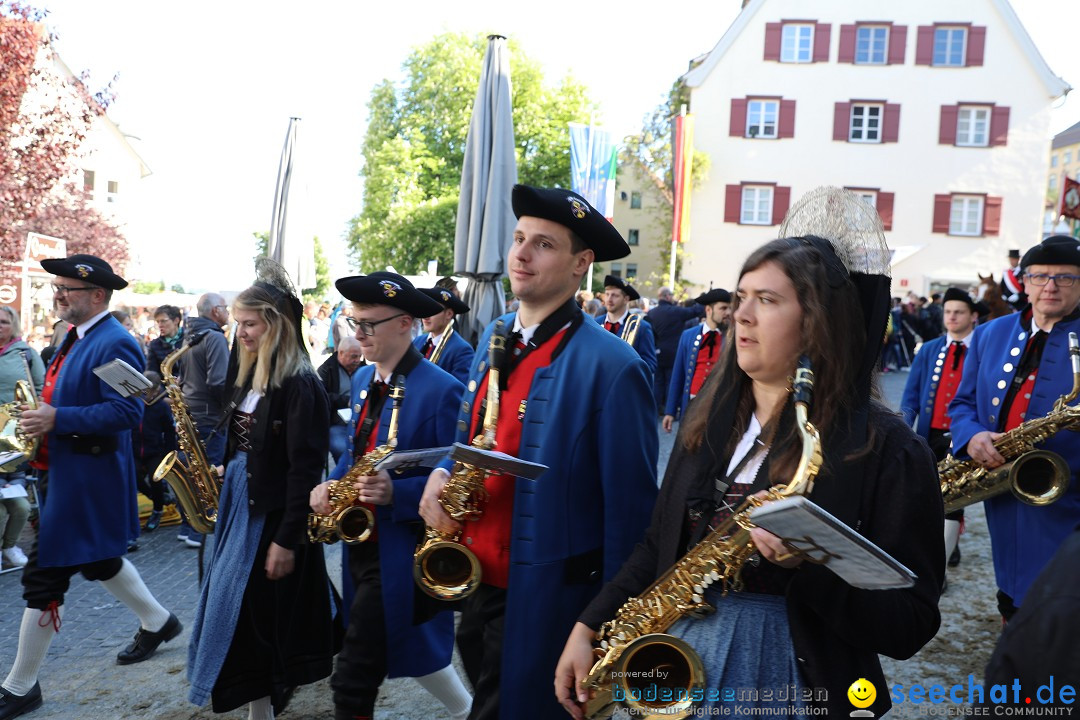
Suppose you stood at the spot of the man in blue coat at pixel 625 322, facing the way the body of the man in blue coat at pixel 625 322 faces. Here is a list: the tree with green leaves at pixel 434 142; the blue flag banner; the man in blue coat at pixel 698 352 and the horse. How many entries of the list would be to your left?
2

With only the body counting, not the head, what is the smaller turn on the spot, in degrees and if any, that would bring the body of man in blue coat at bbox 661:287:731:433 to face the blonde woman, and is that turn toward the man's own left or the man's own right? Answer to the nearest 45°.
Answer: approximately 45° to the man's own right

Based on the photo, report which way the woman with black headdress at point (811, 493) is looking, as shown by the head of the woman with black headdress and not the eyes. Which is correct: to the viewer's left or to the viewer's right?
to the viewer's left

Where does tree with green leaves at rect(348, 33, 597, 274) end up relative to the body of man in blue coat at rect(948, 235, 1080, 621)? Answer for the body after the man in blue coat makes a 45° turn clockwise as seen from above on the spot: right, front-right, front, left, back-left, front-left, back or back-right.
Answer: front-right
